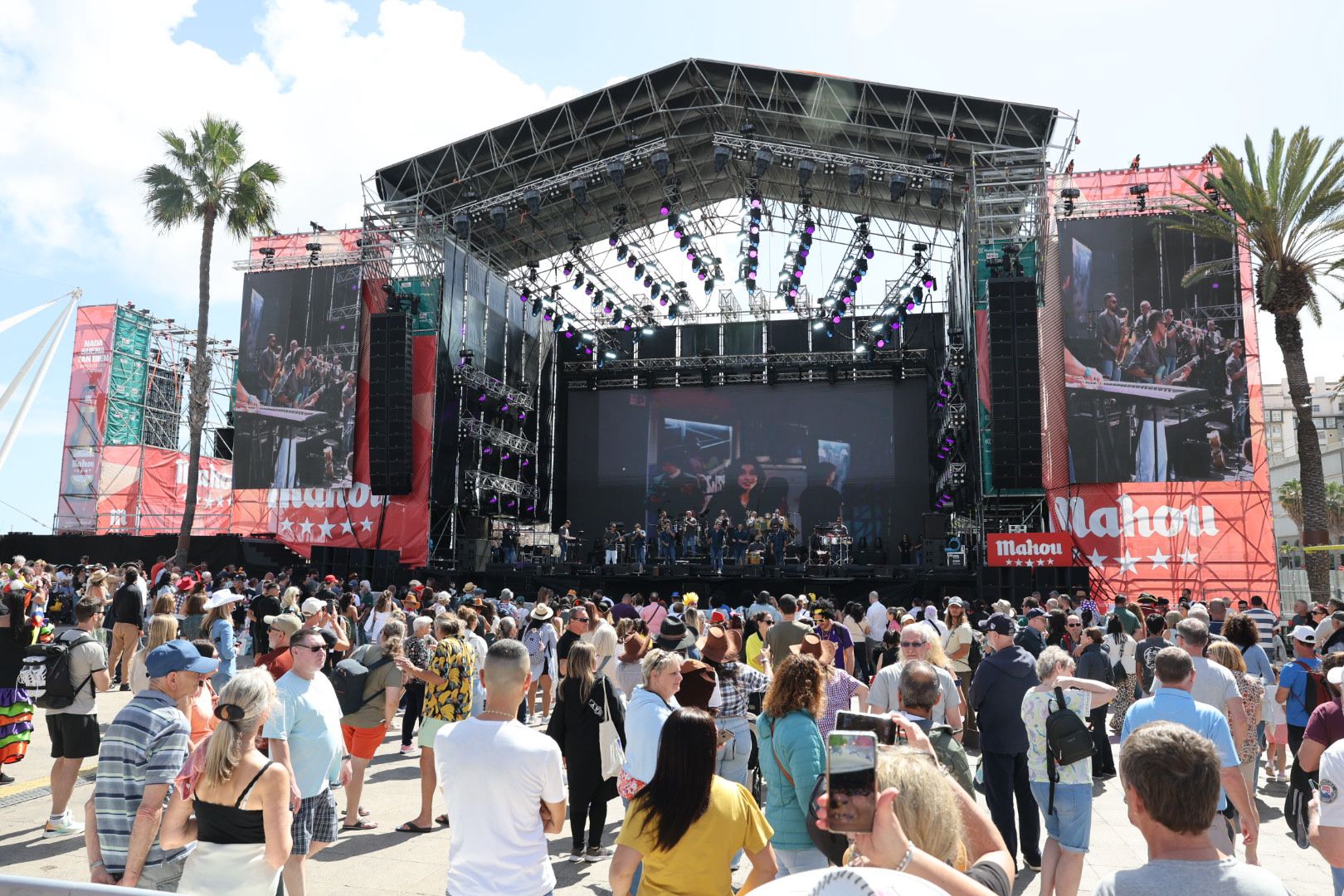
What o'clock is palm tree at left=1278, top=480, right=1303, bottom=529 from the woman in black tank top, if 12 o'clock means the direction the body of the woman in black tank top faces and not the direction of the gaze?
The palm tree is roughly at 2 o'clock from the woman in black tank top.

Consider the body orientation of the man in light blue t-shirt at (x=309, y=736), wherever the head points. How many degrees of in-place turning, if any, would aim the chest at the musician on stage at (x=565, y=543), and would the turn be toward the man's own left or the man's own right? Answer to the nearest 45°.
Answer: approximately 135° to the man's own left

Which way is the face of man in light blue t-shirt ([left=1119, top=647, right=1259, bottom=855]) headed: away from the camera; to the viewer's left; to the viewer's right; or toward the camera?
away from the camera

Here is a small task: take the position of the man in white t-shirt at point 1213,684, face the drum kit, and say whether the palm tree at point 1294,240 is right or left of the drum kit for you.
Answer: right

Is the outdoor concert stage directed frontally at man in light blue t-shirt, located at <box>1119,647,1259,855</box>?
yes

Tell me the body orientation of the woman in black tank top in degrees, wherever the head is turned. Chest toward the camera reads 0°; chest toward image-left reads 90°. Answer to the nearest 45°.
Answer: approximately 180°

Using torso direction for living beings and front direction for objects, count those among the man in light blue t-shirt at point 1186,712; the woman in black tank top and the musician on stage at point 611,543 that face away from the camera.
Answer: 2

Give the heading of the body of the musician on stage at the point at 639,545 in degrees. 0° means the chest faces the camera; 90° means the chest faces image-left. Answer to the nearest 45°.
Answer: approximately 0°

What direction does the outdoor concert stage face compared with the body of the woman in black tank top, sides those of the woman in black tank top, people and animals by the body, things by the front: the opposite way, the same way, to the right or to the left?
the opposite way

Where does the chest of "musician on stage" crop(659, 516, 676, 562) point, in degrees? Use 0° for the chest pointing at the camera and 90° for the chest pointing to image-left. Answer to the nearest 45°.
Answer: approximately 0°

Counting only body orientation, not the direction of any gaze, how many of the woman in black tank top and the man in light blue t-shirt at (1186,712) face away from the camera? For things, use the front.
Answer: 2
